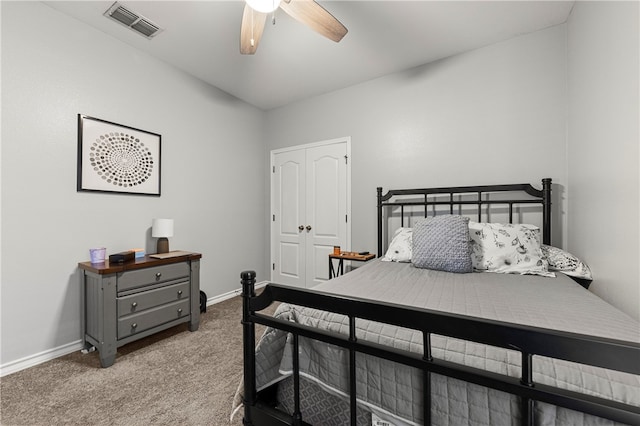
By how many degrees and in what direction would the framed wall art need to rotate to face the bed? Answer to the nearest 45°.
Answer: approximately 45° to its right

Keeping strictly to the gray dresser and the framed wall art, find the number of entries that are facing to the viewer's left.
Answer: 0

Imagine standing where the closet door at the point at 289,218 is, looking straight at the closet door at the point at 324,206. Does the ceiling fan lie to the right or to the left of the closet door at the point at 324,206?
right

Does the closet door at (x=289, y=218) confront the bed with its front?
no

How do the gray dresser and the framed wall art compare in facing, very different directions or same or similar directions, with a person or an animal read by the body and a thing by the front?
same or similar directions

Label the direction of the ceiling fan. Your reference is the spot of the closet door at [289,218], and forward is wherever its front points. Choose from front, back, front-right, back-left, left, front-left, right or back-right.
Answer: front-left

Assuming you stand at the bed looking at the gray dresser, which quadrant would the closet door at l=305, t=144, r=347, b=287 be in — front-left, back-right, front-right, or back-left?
front-right

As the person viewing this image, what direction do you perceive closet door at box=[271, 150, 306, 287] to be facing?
facing the viewer and to the left of the viewer

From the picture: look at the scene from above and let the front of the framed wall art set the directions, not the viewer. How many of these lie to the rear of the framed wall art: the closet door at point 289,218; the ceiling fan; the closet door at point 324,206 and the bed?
0

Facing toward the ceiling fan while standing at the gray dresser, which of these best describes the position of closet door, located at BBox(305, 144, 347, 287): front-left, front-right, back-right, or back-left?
front-left

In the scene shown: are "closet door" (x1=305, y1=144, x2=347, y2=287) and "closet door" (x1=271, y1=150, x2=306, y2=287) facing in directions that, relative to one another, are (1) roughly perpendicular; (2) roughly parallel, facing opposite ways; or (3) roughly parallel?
roughly parallel

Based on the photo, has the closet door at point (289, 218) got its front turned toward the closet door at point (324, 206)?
no

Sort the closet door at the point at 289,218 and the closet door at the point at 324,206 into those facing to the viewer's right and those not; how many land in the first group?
0

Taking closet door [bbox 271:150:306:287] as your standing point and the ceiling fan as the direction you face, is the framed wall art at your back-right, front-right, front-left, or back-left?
front-right

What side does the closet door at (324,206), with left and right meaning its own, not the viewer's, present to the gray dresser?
front

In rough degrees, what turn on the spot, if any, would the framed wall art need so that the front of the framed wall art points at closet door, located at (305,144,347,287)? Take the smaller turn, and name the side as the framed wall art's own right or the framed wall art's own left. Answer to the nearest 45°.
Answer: approximately 45° to the framed wall art's own left

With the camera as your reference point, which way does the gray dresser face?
facing the viewer and to the right of the viewer
